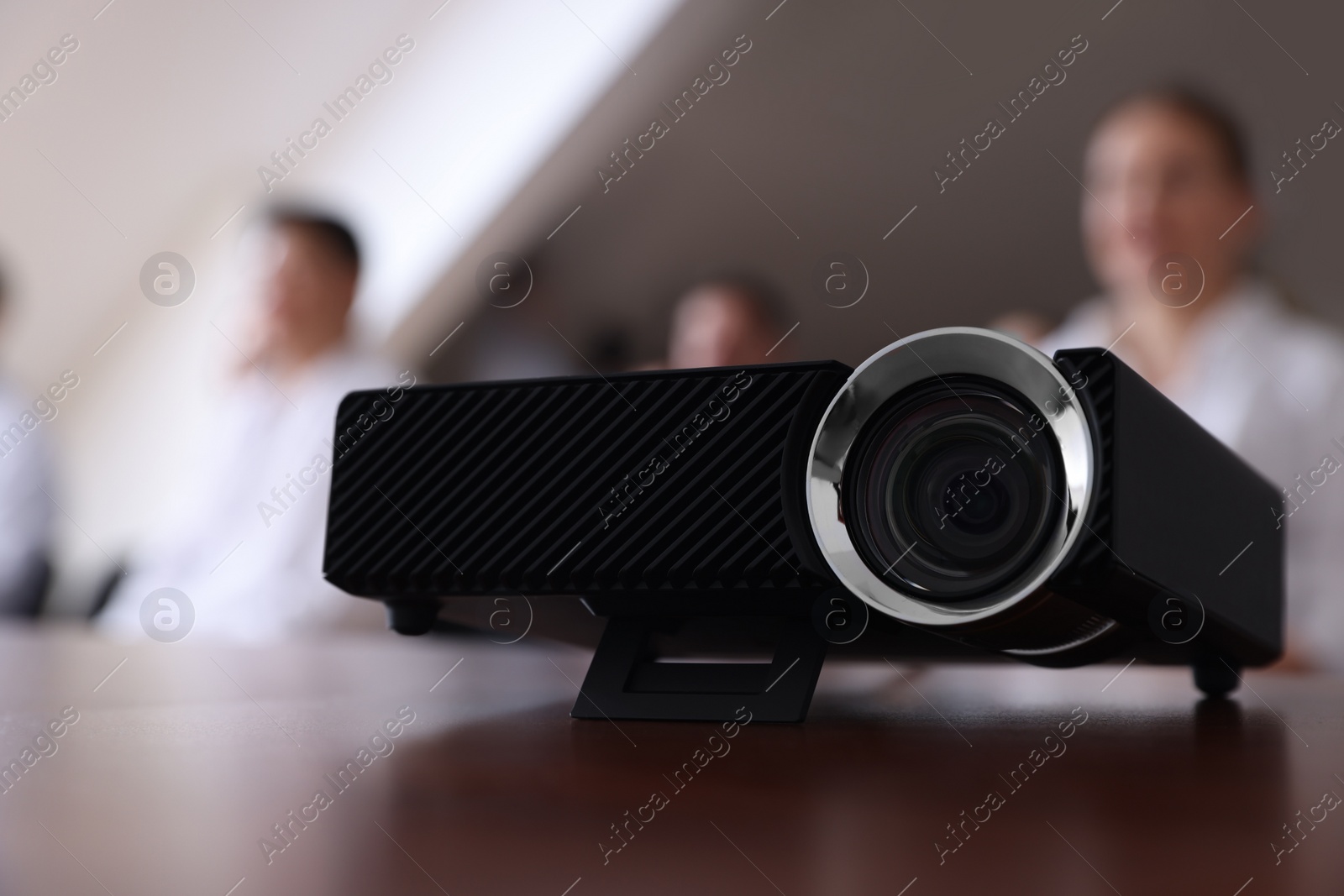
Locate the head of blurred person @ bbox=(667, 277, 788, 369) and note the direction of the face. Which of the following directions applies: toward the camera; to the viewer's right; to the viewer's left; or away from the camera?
toward the camera

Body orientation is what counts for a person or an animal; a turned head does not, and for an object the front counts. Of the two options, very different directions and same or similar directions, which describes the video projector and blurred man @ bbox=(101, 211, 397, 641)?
same or similar directions

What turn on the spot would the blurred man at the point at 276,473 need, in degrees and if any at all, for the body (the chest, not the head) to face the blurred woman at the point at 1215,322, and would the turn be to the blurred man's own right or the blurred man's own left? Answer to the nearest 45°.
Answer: approximately 90° to the blurred man's own left

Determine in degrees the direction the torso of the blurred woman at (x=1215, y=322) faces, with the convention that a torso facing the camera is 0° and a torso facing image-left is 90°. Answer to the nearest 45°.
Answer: approximately 45°

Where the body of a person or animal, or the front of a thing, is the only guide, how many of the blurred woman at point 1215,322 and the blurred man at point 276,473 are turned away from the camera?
0

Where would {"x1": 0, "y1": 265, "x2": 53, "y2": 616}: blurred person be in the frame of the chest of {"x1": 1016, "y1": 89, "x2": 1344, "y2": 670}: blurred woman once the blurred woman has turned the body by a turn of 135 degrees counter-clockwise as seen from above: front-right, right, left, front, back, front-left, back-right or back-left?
back

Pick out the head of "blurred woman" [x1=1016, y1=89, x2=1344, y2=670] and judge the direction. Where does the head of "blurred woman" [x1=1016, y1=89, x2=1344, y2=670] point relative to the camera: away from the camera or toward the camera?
toward the camera
